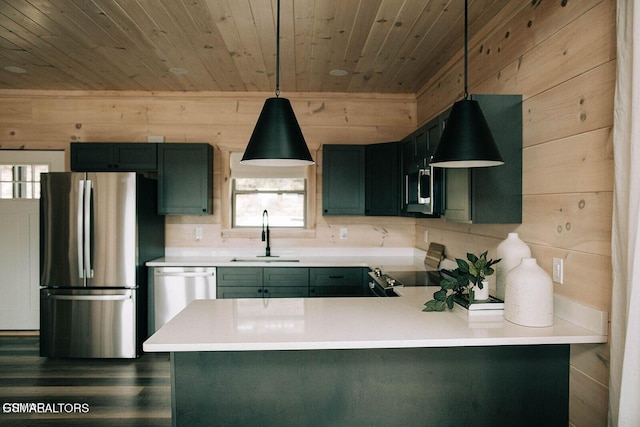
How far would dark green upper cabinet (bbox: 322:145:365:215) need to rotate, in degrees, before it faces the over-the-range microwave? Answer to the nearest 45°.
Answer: approximately 45° to its left

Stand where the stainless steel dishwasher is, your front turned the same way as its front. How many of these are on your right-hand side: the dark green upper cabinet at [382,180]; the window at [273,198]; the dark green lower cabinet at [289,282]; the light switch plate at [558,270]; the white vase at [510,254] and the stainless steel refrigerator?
1

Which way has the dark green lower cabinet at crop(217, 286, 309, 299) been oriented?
toward the camera

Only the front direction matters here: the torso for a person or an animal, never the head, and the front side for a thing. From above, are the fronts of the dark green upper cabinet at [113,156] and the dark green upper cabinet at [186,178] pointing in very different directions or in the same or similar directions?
same or similar directions

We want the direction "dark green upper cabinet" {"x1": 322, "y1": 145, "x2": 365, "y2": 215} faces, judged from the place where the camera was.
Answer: facing the viewer

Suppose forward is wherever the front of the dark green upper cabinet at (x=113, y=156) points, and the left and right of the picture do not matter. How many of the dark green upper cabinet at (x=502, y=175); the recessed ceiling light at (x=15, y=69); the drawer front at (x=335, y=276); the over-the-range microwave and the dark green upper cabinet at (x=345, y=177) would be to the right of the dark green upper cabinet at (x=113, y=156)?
1

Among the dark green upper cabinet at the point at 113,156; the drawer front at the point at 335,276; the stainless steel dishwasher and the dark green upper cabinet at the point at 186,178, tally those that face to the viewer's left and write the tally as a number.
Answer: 0

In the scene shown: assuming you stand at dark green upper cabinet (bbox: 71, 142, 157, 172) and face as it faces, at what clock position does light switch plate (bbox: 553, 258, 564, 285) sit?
The light switch plate is roughly at 11 o'clock from the dark green upper cabinet.

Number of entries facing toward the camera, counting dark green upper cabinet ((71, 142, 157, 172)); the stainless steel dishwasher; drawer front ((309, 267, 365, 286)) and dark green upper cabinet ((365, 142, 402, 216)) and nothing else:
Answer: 4

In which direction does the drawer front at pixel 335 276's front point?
toward the camera

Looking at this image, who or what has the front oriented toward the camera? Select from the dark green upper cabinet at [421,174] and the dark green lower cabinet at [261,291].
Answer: the dark green lower cabinet

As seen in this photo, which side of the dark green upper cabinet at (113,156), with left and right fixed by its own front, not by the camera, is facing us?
front

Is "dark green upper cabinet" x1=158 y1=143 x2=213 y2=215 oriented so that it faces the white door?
no

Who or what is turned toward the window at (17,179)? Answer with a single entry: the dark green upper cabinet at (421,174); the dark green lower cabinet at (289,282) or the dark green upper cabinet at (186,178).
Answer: the dark green upper cabinet at (421,174)

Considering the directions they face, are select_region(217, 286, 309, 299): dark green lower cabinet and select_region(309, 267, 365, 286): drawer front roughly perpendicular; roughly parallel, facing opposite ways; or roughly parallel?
roughly parallel

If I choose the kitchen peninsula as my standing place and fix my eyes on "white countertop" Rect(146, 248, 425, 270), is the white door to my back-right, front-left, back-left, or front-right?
front-left

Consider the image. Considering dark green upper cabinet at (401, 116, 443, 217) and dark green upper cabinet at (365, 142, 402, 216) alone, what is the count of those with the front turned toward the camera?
1

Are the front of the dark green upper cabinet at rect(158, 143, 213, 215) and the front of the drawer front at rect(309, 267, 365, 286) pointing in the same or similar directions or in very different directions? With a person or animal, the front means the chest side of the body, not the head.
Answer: same or similar directions

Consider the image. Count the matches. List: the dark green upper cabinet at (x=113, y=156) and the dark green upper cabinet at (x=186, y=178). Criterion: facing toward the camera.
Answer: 2
